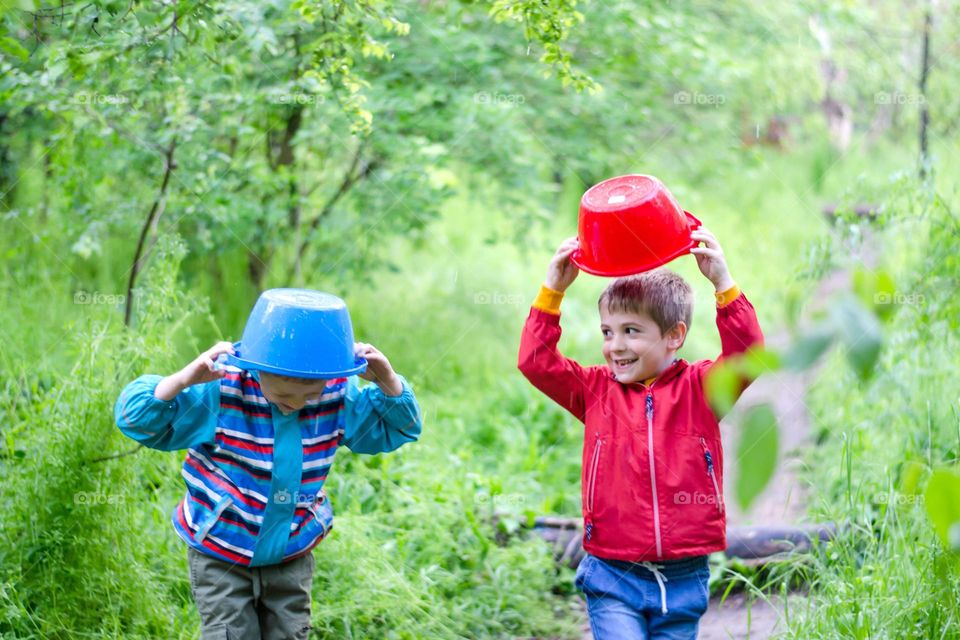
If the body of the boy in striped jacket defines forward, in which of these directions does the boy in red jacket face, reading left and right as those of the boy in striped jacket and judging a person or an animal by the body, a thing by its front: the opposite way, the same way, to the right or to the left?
the same way

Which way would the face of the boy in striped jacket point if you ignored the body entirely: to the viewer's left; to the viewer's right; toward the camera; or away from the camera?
toward the camera

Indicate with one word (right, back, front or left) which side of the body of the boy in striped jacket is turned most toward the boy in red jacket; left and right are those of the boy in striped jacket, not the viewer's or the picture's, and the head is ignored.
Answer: left

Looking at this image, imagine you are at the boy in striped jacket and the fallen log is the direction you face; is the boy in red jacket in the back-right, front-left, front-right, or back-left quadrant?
front-right

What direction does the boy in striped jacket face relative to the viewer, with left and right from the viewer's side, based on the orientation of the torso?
facing the viewer

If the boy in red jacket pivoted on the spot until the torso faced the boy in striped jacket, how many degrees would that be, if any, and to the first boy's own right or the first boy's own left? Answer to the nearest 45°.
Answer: approximately 90° to the first boy's own right

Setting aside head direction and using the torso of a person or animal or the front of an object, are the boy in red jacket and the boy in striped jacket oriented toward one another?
no

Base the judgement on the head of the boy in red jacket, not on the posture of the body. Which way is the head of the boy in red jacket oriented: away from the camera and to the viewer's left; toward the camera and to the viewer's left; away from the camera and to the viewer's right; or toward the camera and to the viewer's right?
toward the camera and to the viewer's left

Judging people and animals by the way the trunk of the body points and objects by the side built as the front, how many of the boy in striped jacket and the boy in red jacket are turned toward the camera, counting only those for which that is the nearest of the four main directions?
2

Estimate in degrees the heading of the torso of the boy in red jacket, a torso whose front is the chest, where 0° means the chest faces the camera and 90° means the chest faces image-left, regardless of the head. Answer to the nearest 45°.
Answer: approximately 0°
